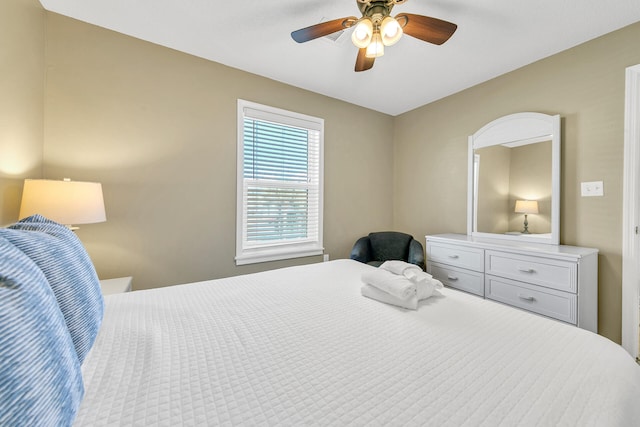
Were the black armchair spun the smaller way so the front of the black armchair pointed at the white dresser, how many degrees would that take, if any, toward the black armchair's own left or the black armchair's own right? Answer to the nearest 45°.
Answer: approximately 45° to the black armchair's own left

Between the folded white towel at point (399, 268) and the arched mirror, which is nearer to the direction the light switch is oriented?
the folded white towel

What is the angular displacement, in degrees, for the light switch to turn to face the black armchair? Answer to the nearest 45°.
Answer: approximately 90° to its right

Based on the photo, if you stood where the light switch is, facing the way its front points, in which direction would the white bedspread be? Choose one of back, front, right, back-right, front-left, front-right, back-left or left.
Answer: front

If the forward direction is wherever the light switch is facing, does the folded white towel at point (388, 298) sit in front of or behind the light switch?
in front

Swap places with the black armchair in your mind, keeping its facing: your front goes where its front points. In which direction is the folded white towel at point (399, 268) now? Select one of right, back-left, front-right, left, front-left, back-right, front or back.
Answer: front

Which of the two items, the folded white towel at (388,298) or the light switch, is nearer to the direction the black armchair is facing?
the folded white towel

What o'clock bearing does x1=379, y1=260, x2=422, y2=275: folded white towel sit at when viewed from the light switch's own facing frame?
The folded white towel is roughly at 1 o'clock from the light switch.

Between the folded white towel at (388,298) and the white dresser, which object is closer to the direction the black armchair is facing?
the folded white towel

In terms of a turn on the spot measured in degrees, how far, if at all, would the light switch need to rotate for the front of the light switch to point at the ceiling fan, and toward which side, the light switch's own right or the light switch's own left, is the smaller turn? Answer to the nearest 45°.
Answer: approximately 45° to the light switch's own right

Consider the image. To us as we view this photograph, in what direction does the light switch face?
facing the viewer

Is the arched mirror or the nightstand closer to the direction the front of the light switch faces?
the nightstand

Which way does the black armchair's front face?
toward the camera
